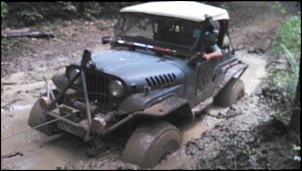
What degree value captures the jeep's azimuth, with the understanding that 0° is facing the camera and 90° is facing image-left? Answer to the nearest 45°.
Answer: approximately 45°

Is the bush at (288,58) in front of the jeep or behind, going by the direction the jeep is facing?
behind
